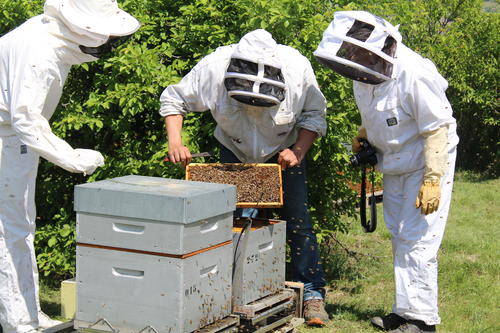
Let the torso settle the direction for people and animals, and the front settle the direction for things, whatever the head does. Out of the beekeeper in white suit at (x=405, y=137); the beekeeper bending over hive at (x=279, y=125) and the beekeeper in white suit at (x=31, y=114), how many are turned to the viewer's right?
1

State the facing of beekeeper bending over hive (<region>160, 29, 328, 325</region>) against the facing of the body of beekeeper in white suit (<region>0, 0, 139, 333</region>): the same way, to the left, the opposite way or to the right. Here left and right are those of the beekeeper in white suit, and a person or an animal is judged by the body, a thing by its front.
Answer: to the right

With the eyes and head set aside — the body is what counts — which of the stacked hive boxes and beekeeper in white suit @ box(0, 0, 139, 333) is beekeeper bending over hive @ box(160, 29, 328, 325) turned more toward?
the stacked hive boxes

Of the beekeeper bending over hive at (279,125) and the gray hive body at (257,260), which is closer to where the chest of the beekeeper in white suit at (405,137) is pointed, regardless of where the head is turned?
the gray hive body

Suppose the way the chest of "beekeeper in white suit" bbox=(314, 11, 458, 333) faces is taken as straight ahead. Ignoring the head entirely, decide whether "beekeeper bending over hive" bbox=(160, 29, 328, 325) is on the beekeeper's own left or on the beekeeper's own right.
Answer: on the beekeeper's own right

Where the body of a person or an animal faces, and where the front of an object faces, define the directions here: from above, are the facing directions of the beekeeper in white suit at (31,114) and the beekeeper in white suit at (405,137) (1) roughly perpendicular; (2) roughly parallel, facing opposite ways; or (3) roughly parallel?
roughly parallel, facing opposite ways

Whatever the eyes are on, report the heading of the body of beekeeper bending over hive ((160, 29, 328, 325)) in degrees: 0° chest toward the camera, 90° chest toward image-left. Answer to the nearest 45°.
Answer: approximately 0°

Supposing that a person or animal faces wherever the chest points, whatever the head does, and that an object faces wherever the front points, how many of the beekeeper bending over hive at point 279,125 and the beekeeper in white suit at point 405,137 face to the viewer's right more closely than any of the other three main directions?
0

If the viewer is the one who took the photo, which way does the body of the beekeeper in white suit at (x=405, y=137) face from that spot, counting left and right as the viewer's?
facing the viewer and to the left of the viewer

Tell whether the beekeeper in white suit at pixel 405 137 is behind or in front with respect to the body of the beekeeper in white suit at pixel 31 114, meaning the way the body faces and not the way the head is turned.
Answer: in front

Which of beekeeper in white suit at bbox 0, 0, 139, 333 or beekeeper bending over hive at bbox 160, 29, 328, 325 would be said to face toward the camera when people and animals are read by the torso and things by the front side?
the beekeeper bending over hive

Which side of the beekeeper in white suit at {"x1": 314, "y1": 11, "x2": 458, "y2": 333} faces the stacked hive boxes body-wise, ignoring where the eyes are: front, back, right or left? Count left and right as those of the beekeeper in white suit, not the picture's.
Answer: front

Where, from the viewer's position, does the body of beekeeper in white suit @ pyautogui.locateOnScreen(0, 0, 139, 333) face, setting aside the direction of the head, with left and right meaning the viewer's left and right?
facing to the right of the viewer

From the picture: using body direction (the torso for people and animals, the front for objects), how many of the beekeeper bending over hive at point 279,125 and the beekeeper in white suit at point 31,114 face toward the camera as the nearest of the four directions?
1
